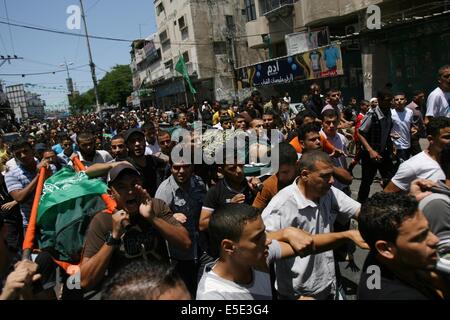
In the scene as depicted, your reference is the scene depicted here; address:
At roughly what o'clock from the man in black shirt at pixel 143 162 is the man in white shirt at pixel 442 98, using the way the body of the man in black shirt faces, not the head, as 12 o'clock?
The man in white shirt is roughly at 9 o'clock from the man in black shirt.

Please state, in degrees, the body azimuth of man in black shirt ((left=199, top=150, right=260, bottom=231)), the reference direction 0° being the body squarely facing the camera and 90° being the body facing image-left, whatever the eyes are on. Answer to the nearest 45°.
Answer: approximately 315°

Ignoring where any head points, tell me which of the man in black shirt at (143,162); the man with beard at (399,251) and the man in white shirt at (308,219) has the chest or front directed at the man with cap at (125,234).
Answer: the man in black shirt

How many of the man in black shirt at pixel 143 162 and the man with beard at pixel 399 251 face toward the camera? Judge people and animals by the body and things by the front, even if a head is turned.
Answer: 1
